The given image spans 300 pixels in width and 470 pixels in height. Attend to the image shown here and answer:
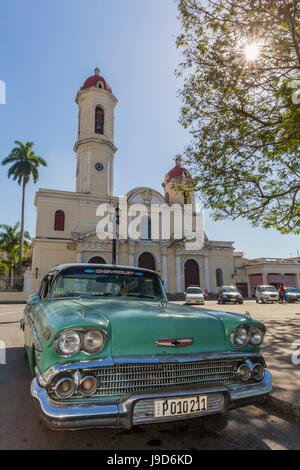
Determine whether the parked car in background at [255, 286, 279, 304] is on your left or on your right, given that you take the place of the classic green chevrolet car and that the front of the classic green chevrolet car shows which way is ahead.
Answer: on your left

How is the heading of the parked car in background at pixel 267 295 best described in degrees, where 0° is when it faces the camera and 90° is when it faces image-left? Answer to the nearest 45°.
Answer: approximately 315°

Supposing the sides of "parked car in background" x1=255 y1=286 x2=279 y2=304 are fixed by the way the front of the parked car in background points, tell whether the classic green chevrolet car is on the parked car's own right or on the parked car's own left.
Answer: on the parked car's own right

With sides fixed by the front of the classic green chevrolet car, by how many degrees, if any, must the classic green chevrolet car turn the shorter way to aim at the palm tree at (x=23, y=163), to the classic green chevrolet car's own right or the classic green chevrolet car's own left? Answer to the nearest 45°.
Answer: approximately 180°

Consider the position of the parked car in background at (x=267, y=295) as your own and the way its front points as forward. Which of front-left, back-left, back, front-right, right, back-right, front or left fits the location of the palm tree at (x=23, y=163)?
back-right

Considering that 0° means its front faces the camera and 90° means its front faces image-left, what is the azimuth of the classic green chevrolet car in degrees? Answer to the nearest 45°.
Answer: approximately 315°
